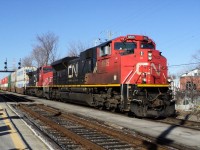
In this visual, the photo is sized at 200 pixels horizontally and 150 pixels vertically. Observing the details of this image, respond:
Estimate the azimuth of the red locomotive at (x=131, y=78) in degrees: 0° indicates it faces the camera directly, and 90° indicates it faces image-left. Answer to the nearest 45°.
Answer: approximately 315°
